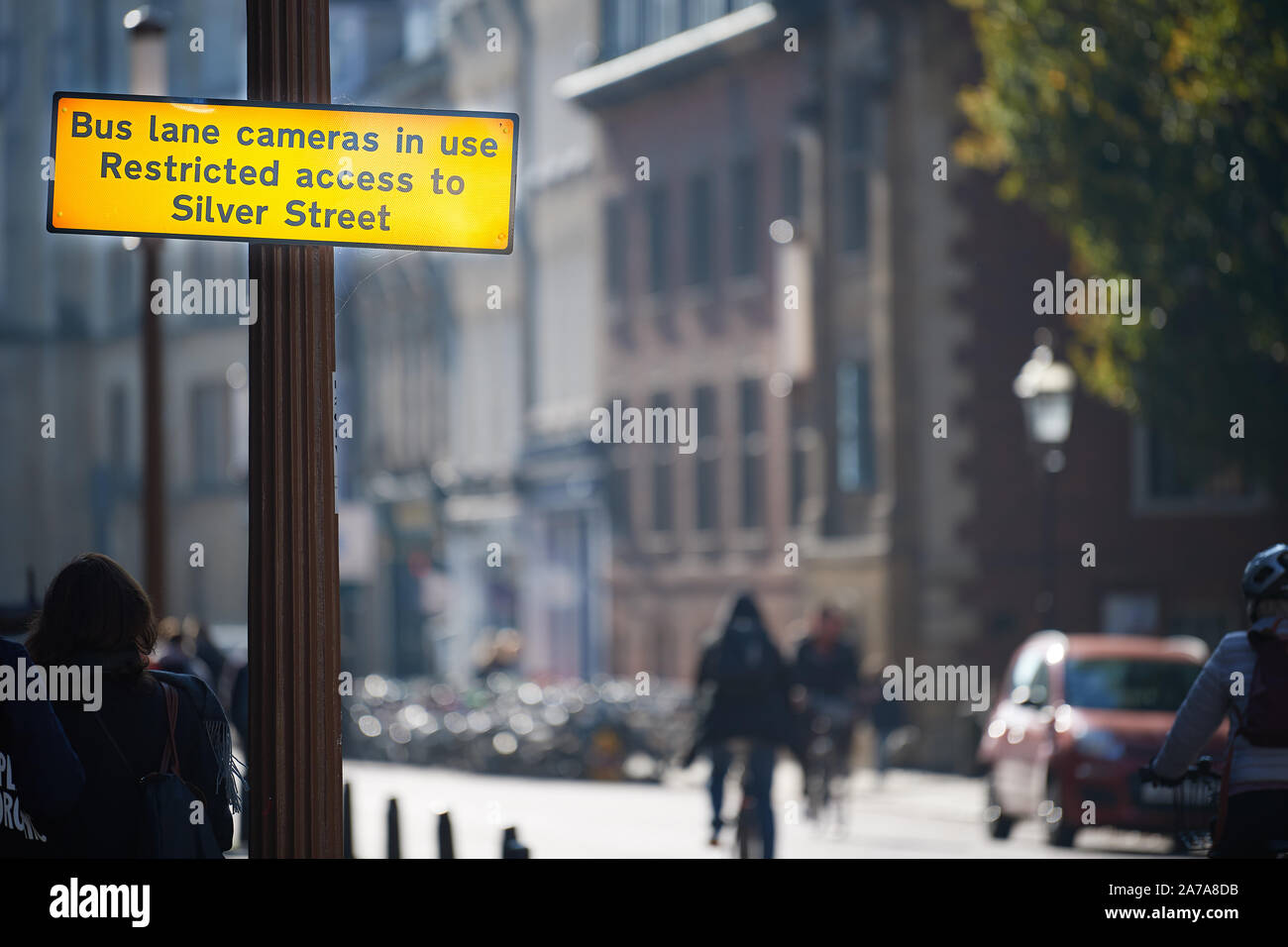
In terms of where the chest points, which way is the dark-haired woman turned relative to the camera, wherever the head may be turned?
away from the camera

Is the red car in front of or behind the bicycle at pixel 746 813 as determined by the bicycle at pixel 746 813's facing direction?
in front

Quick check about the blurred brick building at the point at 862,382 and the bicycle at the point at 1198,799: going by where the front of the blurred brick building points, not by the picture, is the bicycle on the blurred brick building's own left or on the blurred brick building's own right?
on the blurred brick building's own left

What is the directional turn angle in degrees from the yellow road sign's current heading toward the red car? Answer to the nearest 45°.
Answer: approximately 135° to its left

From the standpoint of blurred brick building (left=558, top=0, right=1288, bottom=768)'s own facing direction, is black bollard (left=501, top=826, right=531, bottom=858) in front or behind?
in front

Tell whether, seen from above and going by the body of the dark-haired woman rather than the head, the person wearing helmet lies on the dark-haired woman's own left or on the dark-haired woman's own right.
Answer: on the dark-haired woman's own right

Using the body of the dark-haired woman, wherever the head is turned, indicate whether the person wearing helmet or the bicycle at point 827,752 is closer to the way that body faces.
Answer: the bicycle

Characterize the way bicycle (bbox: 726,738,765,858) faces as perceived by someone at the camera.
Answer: facing away from the viewer

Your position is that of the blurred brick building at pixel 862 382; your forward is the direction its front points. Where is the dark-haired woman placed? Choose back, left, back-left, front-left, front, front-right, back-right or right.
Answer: front-left

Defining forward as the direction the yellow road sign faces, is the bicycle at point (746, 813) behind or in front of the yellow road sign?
behind

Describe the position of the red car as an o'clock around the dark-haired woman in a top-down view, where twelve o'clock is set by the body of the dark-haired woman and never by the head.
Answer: The red car is roughly at 1 o'clock from the dark-haired woman.

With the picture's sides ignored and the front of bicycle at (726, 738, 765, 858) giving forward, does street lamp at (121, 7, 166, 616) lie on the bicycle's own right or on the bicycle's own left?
on the bicycle's own left

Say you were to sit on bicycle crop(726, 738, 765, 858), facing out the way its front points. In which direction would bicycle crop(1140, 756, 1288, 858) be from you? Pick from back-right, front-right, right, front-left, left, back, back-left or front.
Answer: back

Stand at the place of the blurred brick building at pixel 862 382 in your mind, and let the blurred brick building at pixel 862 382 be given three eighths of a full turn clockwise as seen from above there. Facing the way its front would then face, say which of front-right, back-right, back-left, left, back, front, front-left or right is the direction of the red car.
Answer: back

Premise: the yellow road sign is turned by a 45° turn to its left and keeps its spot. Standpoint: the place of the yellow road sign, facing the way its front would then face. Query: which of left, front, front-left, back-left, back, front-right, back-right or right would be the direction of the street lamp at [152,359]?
back-left

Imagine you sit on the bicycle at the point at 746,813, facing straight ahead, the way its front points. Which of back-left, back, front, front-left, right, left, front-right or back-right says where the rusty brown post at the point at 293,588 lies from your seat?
back

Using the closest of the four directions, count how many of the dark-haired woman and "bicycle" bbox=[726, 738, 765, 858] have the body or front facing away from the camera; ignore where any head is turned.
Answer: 2

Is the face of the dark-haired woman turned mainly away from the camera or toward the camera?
away from the camera

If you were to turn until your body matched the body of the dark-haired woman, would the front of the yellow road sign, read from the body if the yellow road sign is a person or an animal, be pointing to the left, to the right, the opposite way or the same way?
the opposite way

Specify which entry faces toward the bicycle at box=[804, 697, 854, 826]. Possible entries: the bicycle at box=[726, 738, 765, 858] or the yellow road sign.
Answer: the bicycle at box=[726, 738, 765, 858]

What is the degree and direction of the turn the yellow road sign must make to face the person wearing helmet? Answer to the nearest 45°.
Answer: approximately 90° to its left
